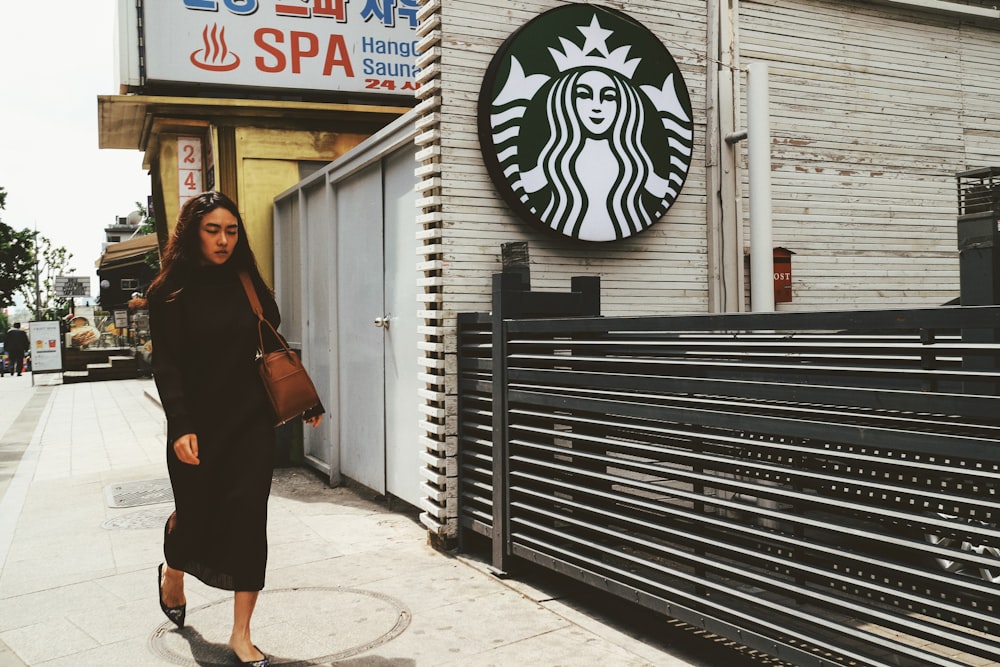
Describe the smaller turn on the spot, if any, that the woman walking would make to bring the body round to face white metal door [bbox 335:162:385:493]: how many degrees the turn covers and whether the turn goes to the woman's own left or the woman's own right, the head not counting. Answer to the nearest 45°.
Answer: approximately 135° to the woman's own left

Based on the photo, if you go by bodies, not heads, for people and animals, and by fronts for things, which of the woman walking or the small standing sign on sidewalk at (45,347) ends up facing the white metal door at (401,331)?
the small standing sign on sidewalk

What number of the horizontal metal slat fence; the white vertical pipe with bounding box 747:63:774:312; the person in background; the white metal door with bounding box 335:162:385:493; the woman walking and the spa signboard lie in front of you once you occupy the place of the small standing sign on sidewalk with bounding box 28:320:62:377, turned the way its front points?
5

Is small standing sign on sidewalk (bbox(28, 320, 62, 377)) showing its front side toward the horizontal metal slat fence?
yes

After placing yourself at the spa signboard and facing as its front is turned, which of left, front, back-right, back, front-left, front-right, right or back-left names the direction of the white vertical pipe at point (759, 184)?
front-left

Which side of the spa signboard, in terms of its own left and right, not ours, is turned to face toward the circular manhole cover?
front

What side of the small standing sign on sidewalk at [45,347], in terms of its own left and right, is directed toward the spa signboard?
front

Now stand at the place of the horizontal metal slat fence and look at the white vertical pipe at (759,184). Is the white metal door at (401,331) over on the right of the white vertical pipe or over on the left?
left

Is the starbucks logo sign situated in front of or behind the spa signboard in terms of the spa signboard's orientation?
in front

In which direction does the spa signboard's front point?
toward the camera

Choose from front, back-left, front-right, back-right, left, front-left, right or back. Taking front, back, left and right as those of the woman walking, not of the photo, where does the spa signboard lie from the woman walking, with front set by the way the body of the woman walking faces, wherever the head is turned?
back-left

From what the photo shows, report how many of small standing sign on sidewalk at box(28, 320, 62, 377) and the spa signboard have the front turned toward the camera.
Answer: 2

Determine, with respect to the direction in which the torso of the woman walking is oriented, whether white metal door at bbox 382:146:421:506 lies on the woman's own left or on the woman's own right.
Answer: on the woman's own left

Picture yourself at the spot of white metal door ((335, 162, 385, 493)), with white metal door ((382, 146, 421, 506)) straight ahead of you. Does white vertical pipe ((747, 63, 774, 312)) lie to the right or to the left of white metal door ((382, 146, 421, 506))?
left

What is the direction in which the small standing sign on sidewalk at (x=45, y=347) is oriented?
toward the camera
